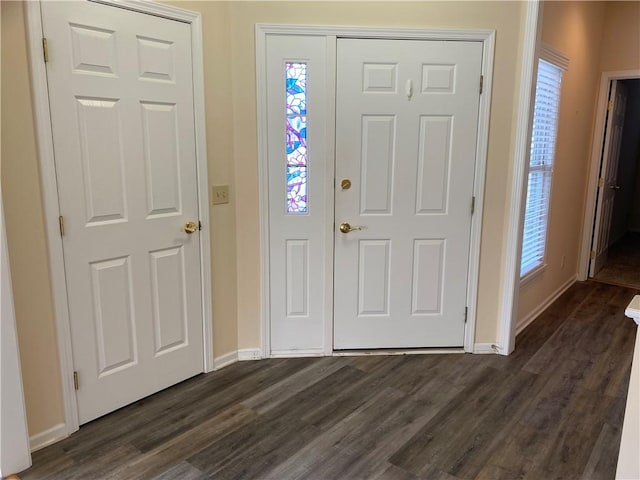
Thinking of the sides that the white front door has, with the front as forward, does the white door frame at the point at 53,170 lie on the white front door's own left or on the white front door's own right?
on the white front door's own right

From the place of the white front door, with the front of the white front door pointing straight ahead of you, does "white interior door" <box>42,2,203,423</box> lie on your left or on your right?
on your right

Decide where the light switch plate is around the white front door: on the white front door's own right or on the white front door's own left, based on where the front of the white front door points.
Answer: on the white front door's own right

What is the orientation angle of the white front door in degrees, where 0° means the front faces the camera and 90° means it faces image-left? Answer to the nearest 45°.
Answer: approximately 0°

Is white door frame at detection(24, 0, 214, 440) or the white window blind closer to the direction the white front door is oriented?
the white door frame

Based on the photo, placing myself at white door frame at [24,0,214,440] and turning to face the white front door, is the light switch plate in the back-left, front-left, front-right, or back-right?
front-left

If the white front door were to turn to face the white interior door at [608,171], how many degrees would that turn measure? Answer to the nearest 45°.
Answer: approximately 135° to its left
